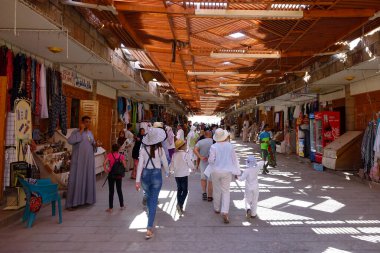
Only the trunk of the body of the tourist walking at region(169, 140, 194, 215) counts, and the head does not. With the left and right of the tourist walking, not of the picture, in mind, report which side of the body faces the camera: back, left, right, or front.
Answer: back

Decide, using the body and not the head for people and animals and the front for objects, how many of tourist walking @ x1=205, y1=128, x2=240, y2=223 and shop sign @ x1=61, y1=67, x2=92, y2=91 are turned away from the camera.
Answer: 1

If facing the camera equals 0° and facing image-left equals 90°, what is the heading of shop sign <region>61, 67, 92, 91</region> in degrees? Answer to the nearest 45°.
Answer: approximately 315°

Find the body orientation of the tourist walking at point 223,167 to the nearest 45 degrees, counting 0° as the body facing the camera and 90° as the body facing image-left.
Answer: approximately 180°

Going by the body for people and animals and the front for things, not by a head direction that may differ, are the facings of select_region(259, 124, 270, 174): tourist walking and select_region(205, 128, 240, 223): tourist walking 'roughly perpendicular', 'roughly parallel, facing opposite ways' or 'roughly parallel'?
roughly parallel

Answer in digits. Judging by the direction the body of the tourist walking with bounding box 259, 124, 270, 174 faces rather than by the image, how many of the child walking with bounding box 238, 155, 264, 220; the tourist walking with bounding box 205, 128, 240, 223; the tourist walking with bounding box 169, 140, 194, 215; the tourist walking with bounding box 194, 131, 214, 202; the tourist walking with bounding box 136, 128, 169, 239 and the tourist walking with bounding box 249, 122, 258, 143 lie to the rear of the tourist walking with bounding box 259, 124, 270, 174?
5

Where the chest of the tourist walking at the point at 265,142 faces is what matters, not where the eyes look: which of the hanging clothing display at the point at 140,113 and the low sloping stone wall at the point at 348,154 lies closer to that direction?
the hanging clothing display

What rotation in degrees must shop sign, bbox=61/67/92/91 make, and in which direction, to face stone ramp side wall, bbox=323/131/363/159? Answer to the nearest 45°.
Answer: approximately 45° to its left

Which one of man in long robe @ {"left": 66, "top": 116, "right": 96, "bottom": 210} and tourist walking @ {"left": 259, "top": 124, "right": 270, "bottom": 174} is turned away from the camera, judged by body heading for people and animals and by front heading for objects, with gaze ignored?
the tourist walking

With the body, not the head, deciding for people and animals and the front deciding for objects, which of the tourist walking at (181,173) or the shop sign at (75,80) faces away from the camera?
the tourist walking

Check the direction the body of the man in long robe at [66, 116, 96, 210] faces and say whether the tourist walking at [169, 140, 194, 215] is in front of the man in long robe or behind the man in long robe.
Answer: in front

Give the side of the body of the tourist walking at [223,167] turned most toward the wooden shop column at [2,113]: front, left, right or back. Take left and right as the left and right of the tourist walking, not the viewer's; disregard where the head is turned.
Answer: left

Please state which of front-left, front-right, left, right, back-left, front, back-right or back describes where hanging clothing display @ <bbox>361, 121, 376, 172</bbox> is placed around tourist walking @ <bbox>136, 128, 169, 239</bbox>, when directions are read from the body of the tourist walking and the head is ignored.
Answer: front-right

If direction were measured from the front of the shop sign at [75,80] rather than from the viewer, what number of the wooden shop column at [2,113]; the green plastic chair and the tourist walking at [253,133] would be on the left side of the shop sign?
1

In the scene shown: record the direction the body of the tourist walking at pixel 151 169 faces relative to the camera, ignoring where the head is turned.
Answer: away from the camera
